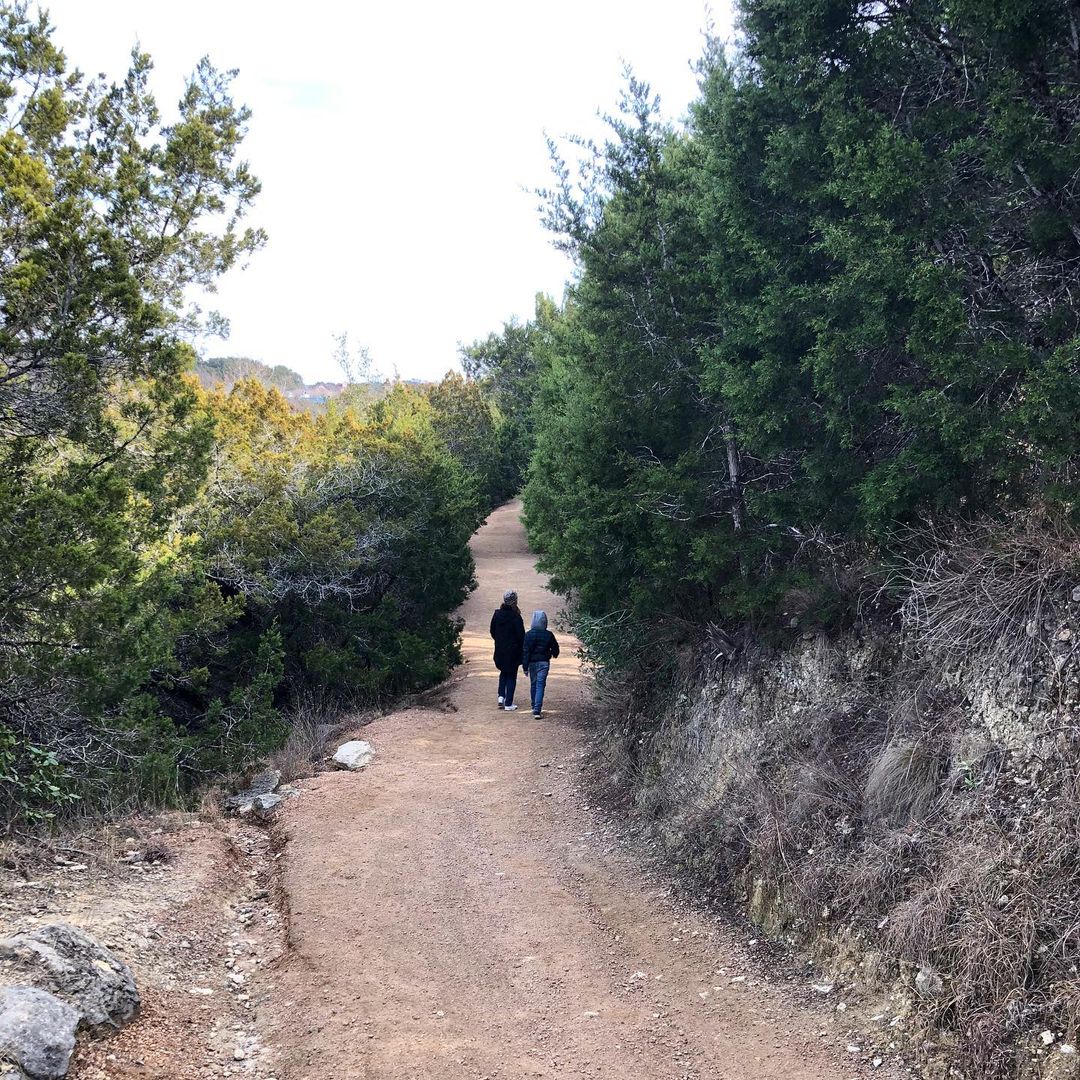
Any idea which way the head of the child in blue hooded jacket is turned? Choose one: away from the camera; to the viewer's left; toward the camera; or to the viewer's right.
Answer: away from the camera

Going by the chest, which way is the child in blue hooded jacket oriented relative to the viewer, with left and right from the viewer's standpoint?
facing away from the viewer

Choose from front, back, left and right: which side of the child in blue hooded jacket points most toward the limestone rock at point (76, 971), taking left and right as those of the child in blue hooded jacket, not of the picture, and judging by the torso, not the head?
back

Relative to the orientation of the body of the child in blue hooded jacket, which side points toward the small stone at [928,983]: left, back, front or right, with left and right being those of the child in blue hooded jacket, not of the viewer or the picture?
back

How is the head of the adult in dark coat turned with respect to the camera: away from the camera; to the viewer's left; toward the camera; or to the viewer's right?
away from the camera

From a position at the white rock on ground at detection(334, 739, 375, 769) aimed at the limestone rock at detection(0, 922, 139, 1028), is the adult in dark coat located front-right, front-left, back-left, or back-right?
back-left

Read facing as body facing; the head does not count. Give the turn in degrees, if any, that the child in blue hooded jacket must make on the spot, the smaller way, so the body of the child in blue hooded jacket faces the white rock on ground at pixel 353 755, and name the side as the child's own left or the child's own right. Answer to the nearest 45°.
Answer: approximately 135° to the child's own left
